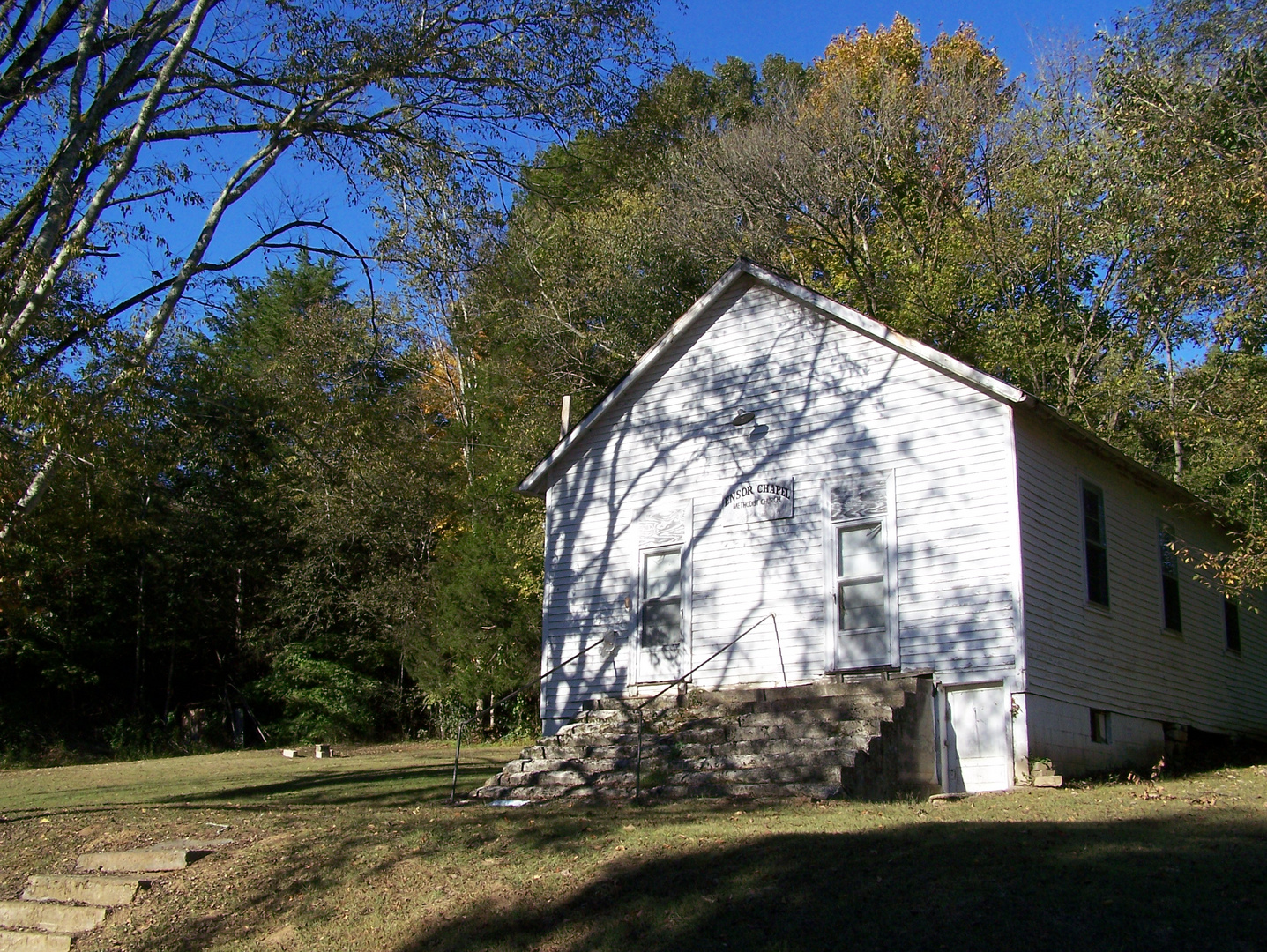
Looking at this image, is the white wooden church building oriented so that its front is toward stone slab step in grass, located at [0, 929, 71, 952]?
yes

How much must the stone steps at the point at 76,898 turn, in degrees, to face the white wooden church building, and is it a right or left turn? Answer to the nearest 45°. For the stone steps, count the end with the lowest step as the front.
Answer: approximately 135° to its left

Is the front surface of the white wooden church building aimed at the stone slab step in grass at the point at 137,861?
yes

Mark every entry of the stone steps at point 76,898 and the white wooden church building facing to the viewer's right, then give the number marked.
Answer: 0

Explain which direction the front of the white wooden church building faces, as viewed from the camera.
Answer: facing the viewer and to the left of the viewer

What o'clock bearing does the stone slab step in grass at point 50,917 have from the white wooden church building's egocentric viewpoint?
The stone slab step in grass is roughly at 12 o'clock from the white wooden church building.

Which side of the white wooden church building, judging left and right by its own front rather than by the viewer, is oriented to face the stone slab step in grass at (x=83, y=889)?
front

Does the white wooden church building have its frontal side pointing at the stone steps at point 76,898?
yes
